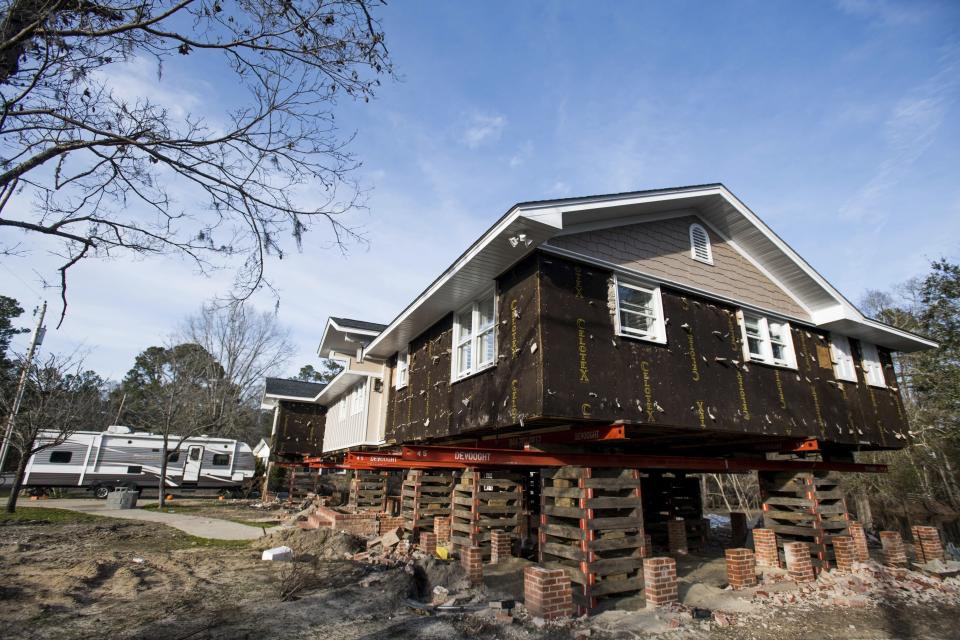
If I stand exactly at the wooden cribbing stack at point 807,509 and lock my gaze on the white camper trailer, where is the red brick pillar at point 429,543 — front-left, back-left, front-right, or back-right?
front-left

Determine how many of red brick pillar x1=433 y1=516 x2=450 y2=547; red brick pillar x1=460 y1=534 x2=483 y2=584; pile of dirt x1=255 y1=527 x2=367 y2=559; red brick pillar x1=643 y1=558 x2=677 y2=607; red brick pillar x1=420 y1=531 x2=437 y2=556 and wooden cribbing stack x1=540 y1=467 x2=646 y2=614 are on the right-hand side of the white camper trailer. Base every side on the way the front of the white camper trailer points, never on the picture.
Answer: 6

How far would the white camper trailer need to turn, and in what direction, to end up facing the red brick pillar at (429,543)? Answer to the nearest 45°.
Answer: approximately 90° to its right

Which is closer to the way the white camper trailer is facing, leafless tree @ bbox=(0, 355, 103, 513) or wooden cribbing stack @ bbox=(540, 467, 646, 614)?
the wooden cribbing stack

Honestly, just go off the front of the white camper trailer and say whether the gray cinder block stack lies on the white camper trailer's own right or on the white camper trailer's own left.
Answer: on the white camper trailer's own right

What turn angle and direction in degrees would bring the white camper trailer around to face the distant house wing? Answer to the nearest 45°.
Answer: approximately 45° to its right

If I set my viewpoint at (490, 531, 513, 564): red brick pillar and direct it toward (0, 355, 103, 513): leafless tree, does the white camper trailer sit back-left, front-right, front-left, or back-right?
front-right

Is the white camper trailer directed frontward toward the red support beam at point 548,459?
no

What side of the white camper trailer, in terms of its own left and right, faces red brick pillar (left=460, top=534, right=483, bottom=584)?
right

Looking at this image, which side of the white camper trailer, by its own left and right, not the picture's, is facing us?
right

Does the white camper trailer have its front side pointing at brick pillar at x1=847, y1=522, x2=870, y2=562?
no

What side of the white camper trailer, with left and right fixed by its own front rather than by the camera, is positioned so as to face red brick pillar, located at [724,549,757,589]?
right

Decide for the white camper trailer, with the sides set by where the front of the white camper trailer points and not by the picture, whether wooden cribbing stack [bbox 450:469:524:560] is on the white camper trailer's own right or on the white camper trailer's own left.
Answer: on the white camper trailer's own right

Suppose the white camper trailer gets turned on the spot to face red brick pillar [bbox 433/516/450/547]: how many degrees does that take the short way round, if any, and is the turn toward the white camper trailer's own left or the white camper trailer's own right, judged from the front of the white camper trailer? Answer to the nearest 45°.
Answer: approximately 90° to the white camper trailer's own right

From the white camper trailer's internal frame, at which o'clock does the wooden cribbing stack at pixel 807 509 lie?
The wooden cribbing stack is roughly at 2 o'clock from the white camper trailer.

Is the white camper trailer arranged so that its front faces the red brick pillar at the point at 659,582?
no
